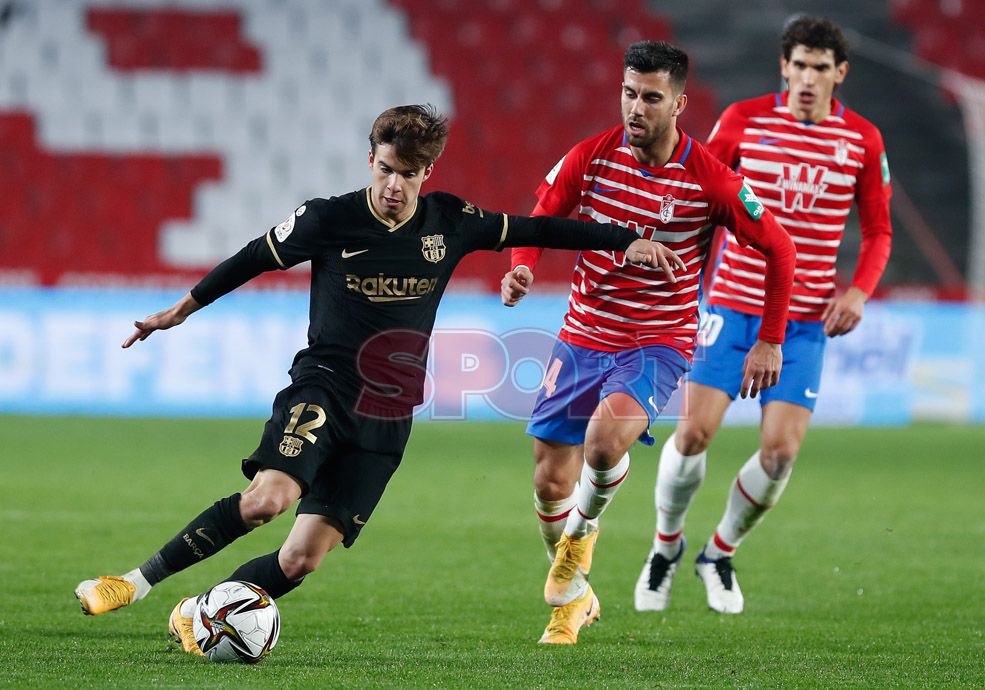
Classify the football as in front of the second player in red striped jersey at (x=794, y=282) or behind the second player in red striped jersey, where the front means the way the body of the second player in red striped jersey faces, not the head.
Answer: in front

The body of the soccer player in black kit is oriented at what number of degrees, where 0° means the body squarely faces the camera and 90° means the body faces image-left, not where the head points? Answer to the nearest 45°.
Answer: approximately 0°

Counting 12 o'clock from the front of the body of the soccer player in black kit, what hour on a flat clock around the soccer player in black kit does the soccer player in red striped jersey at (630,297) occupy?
The soccer player in red striped jersey is roughly at 8 o'clock from the soccer player in black kit.

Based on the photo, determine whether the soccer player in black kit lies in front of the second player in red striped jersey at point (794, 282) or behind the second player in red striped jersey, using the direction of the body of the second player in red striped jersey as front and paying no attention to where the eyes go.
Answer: in front

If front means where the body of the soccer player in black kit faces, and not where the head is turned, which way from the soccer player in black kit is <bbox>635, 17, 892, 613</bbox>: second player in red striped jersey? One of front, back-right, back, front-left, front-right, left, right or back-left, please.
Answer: back-left
